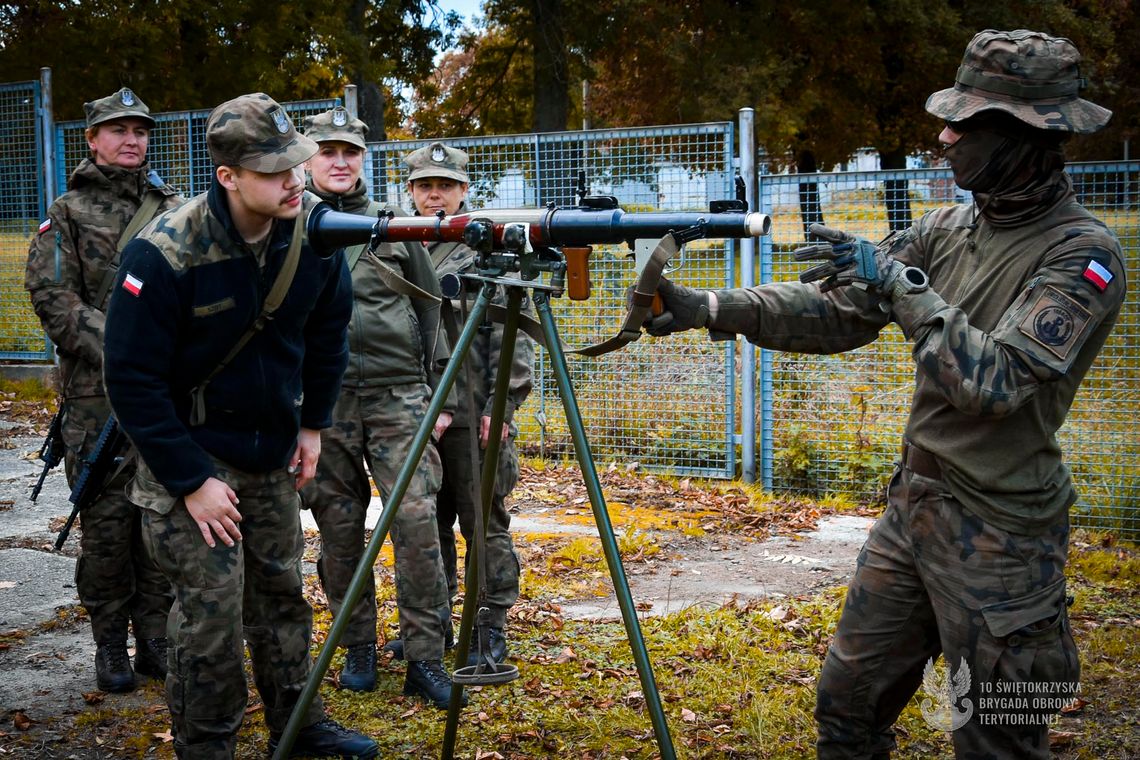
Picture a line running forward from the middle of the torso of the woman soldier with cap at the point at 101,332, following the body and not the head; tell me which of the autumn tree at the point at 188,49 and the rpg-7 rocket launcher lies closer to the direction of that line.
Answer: the rpg-7 rocket launcher

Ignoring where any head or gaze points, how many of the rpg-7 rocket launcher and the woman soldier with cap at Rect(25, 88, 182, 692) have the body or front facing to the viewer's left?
0

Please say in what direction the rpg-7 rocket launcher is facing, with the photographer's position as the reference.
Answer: facing to the right of the viewer

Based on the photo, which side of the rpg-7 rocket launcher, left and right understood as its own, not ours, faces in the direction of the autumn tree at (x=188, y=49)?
left

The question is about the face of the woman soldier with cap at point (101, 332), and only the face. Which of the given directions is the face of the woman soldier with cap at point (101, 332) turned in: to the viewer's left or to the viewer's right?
to the viewer's right

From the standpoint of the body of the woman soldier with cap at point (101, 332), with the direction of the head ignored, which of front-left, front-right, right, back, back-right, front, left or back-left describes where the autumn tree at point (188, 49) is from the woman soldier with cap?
back-left

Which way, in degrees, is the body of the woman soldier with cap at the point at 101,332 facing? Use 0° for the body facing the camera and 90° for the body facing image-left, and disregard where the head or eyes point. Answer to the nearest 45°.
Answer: approximately 315°
